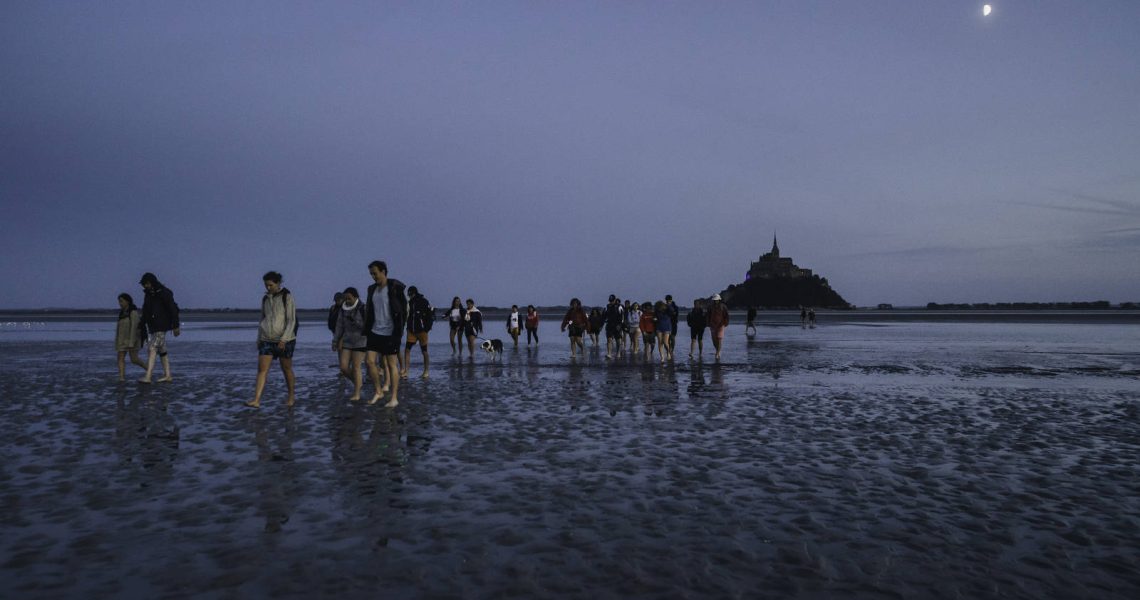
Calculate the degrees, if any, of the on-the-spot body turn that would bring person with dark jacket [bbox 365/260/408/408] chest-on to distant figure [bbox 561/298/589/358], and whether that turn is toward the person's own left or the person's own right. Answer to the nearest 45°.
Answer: approximately 180°

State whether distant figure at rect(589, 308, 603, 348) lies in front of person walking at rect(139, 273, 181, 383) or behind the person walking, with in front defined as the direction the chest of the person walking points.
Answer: behind

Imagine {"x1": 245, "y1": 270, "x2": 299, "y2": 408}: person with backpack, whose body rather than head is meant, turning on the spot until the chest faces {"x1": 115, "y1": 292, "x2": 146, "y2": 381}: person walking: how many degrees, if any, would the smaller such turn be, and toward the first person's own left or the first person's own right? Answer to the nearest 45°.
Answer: approximately 90° to the first person's own right

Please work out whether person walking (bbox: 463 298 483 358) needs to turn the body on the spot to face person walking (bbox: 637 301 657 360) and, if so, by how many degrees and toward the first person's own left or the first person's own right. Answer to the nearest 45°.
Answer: approximately 135° to the first person's own left

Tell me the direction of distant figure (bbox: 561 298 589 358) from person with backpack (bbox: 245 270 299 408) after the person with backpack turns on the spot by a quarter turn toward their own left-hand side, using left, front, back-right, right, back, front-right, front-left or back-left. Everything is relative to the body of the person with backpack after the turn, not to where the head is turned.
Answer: left

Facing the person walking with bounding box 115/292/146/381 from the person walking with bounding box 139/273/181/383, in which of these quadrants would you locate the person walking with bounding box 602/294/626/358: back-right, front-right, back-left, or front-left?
back-right

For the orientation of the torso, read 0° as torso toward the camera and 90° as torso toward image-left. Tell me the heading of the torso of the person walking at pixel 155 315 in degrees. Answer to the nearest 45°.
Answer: approximately 45°
